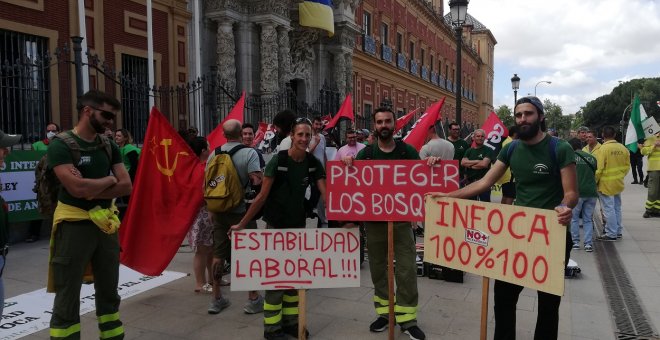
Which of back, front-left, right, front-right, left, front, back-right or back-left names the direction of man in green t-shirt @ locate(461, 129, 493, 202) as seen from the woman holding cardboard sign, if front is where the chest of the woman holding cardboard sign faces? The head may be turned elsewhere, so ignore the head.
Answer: back-left

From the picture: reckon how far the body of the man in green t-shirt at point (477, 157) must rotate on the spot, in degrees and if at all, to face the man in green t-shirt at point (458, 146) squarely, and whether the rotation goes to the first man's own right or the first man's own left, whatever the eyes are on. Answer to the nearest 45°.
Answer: approximately 135° to the first man's own right

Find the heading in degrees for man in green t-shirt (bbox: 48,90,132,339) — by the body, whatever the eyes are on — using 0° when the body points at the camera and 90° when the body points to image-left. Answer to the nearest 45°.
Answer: approximately 315°

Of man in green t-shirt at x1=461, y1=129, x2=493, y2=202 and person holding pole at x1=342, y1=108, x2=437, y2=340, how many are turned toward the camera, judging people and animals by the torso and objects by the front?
2

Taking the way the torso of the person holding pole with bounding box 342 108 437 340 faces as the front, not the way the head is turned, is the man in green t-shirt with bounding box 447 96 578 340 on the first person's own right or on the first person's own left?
on the first person's own left

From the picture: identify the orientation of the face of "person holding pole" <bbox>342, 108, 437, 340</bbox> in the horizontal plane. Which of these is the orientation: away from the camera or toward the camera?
toward the camera

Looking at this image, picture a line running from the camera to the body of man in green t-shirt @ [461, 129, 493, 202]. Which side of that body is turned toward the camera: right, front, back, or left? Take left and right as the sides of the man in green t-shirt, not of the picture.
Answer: front

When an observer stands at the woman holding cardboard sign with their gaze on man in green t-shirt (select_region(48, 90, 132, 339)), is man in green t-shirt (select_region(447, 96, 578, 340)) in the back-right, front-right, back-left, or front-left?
back-left

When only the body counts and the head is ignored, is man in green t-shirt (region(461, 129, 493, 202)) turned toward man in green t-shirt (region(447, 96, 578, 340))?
yes

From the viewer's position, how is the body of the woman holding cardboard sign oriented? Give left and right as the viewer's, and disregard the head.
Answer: facing the viewer

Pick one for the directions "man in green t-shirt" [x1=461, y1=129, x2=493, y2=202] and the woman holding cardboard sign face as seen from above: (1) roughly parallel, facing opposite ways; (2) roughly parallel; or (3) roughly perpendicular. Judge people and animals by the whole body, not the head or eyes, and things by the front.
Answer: roughly parallel

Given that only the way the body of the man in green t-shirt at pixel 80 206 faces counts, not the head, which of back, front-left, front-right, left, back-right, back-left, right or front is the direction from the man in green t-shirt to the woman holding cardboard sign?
front-left

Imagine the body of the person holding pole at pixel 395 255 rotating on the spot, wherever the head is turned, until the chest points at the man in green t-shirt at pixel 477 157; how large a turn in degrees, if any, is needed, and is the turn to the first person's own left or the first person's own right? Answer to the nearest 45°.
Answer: approximately 180°

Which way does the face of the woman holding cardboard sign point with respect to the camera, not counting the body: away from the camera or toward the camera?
toward the camera

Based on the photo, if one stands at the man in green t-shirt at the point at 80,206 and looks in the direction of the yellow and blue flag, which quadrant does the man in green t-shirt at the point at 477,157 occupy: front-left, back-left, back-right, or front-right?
front-right

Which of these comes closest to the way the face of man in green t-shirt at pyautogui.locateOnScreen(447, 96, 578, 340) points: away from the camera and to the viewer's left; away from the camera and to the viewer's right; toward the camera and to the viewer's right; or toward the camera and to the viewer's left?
toward the camera and to the viewer's left
